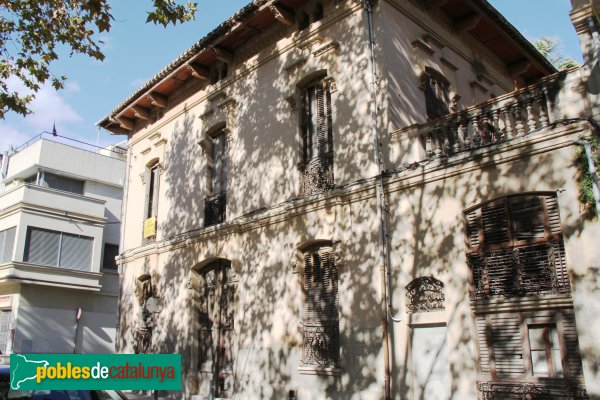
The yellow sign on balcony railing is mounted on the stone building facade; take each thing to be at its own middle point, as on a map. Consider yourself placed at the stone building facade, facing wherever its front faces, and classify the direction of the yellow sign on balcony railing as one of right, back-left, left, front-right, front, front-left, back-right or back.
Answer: right

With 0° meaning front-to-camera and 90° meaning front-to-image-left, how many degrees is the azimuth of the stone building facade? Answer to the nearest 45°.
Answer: approximately 45°

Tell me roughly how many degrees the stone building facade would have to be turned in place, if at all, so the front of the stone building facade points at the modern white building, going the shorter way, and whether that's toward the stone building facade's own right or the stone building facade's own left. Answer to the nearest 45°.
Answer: approximately 90° to the stone building facade's own right
